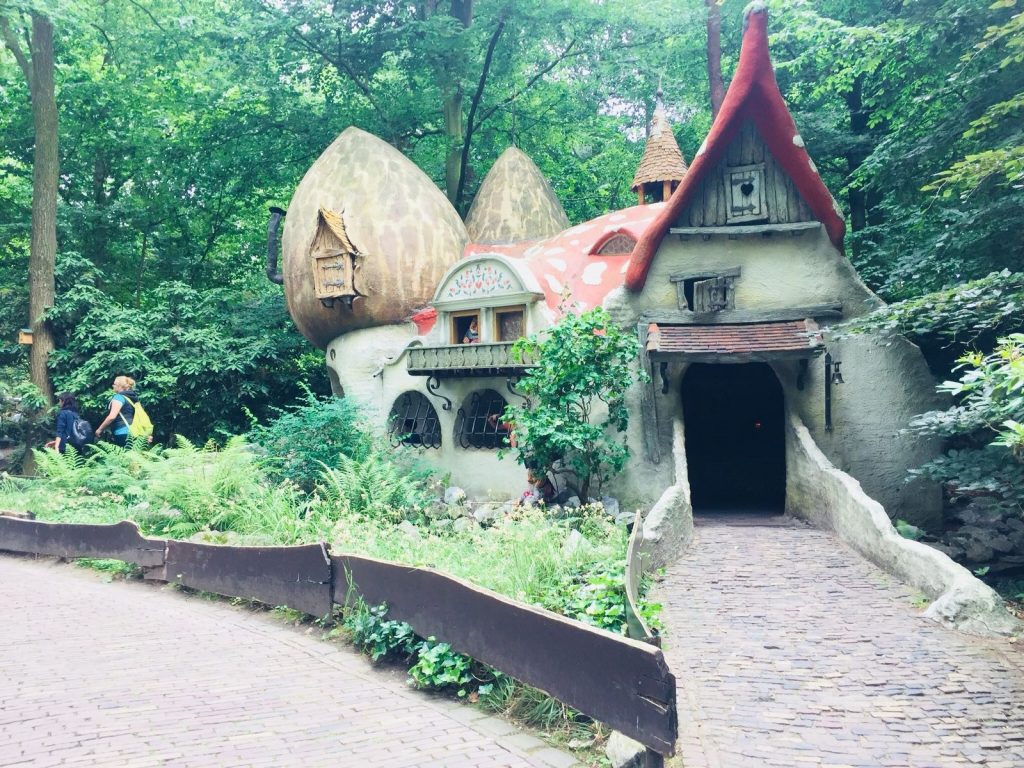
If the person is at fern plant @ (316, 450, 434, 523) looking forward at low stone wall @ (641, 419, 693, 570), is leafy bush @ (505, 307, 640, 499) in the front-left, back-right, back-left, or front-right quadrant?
front-left

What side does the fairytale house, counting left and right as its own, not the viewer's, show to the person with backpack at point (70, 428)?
right

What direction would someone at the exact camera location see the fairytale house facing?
facing the viewer

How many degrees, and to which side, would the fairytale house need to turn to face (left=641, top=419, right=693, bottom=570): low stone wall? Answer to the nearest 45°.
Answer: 0° — it already faces it

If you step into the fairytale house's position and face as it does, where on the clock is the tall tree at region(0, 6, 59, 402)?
The tall tree is roughly at 3 o'clock from the fairytale house.

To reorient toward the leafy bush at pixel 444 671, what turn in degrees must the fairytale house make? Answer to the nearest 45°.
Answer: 0° — it already faces it

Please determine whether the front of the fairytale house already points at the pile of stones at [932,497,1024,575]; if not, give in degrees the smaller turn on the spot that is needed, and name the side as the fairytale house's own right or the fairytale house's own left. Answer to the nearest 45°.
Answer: approximately 45° to the fairytale house's own left

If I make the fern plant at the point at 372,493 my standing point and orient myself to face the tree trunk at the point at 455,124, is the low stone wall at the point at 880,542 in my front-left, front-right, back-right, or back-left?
back-right

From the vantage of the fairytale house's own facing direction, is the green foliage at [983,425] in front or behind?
in front

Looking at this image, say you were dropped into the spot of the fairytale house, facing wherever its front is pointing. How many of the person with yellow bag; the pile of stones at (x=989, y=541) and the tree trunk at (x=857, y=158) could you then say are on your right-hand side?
1

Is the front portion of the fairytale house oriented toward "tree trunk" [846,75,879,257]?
no

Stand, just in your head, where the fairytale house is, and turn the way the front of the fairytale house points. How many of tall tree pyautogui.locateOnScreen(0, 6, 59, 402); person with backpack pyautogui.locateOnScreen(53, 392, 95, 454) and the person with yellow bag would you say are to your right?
3

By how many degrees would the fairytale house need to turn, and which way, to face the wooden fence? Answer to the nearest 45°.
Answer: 0° — it already faces it

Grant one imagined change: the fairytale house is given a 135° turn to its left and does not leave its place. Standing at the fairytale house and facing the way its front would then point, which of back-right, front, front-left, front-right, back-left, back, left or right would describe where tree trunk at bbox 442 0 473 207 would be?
left

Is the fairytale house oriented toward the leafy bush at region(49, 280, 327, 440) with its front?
no

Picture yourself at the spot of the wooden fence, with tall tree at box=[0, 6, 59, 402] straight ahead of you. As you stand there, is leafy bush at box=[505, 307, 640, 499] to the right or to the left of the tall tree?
right

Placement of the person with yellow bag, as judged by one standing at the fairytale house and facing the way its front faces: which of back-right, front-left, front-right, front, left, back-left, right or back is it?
right
